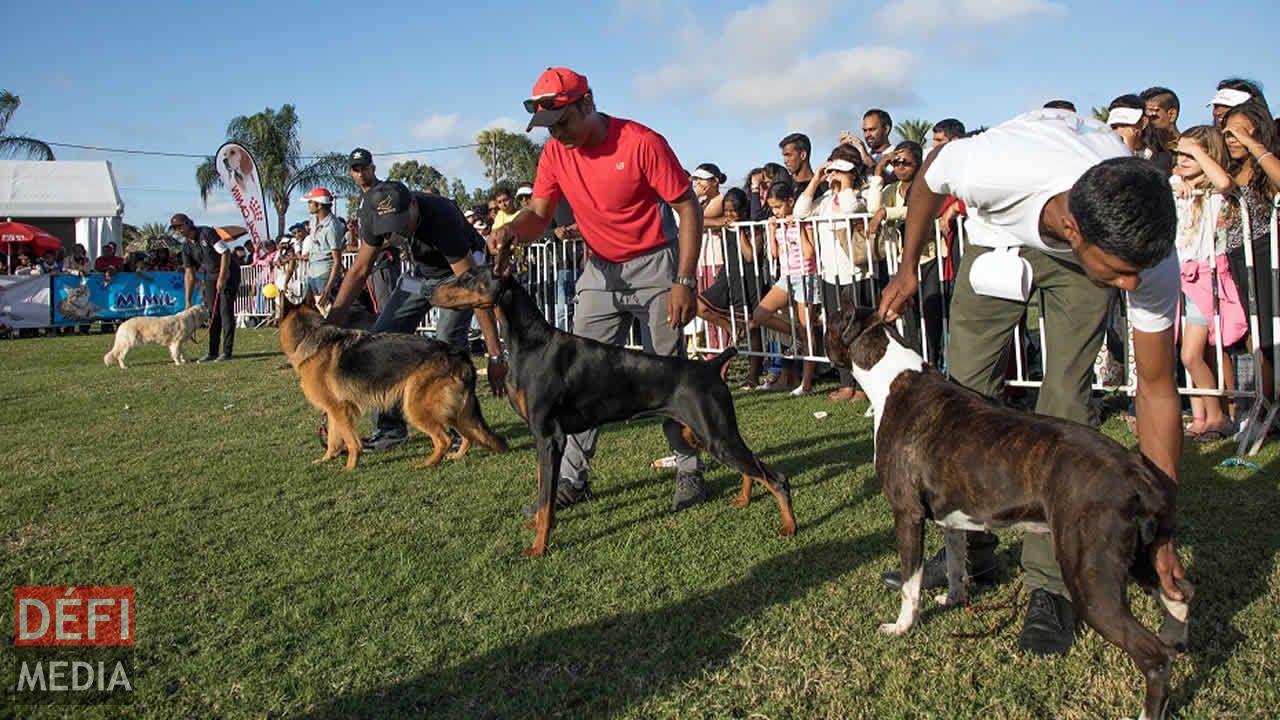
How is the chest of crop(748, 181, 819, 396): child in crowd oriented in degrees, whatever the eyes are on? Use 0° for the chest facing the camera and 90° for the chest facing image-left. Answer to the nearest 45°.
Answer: approximately 45°

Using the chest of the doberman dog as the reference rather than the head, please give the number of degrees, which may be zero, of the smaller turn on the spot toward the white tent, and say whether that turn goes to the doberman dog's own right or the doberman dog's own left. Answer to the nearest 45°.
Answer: approximately 45° to the doberman dog's own right

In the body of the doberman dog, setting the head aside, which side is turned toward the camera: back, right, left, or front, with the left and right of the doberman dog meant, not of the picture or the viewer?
left

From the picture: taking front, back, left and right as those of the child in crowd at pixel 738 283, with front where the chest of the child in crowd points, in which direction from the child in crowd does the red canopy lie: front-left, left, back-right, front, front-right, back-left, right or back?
right

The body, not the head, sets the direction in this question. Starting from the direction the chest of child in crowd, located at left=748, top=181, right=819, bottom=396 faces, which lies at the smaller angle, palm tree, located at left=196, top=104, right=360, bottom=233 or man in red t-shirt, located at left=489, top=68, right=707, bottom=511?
the man in red t-shirt

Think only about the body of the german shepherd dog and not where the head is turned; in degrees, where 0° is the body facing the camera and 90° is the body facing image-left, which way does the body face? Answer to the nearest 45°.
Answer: approximately 90°
